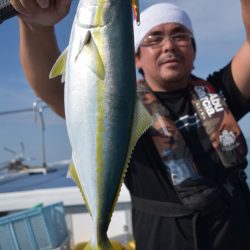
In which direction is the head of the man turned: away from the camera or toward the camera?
toward the camera

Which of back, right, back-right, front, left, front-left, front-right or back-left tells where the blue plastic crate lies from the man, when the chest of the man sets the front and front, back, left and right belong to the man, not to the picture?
back-right

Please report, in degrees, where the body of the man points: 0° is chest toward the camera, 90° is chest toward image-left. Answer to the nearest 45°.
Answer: approximately 0°
